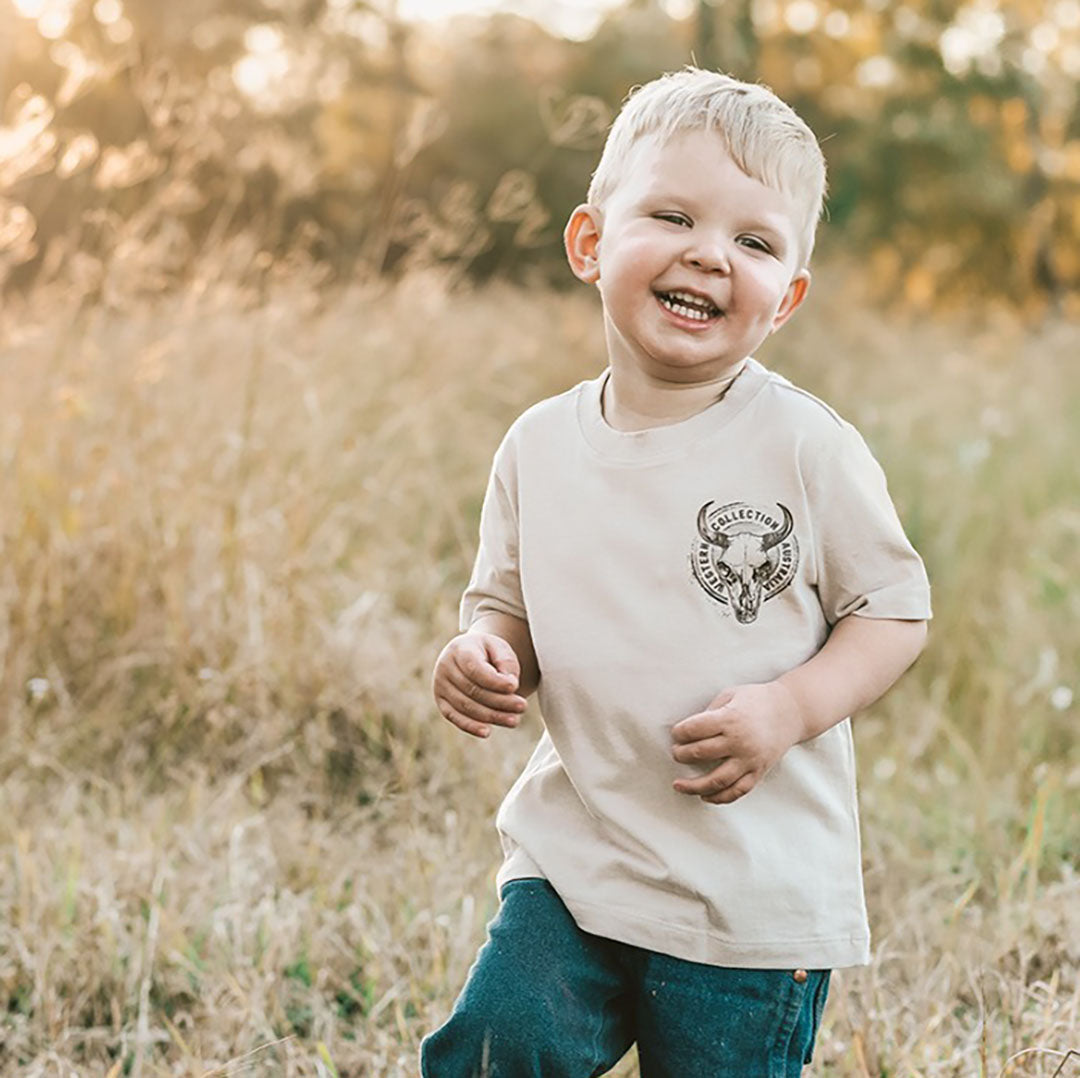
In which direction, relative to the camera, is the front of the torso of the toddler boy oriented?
toward the camera
